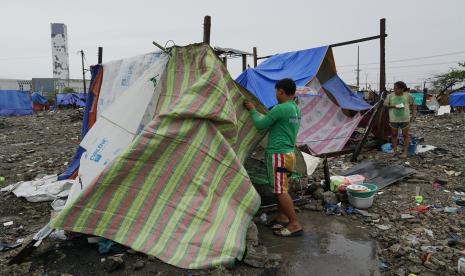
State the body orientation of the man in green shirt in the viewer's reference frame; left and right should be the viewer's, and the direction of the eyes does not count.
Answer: facing away from the viewer and to the left of the viewer

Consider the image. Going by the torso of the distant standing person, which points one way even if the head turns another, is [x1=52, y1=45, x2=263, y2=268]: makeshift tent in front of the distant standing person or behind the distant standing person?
in front

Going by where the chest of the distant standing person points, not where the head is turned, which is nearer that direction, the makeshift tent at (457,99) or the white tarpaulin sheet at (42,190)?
the white tarpaulin sheet

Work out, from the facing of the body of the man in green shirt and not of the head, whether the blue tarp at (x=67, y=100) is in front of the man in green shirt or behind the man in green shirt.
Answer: in front

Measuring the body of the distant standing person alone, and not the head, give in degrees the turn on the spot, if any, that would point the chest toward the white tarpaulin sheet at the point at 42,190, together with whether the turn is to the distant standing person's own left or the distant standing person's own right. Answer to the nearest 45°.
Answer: approximately 45° to the distant standing person's own right

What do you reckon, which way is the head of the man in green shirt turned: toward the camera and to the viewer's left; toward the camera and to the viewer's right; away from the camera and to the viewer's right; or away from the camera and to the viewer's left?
away from the camera and to the viewer's left

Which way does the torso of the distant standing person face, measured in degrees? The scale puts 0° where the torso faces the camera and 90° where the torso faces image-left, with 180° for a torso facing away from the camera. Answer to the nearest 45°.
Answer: approximately 0°

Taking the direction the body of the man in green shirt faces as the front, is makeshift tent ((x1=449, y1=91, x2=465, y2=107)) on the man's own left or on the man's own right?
on the man's own right

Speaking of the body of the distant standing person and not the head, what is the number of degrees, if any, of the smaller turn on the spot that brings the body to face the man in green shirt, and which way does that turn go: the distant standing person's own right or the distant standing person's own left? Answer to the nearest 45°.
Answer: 0° — they already face them

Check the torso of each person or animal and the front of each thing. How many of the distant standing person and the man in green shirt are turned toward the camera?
1
